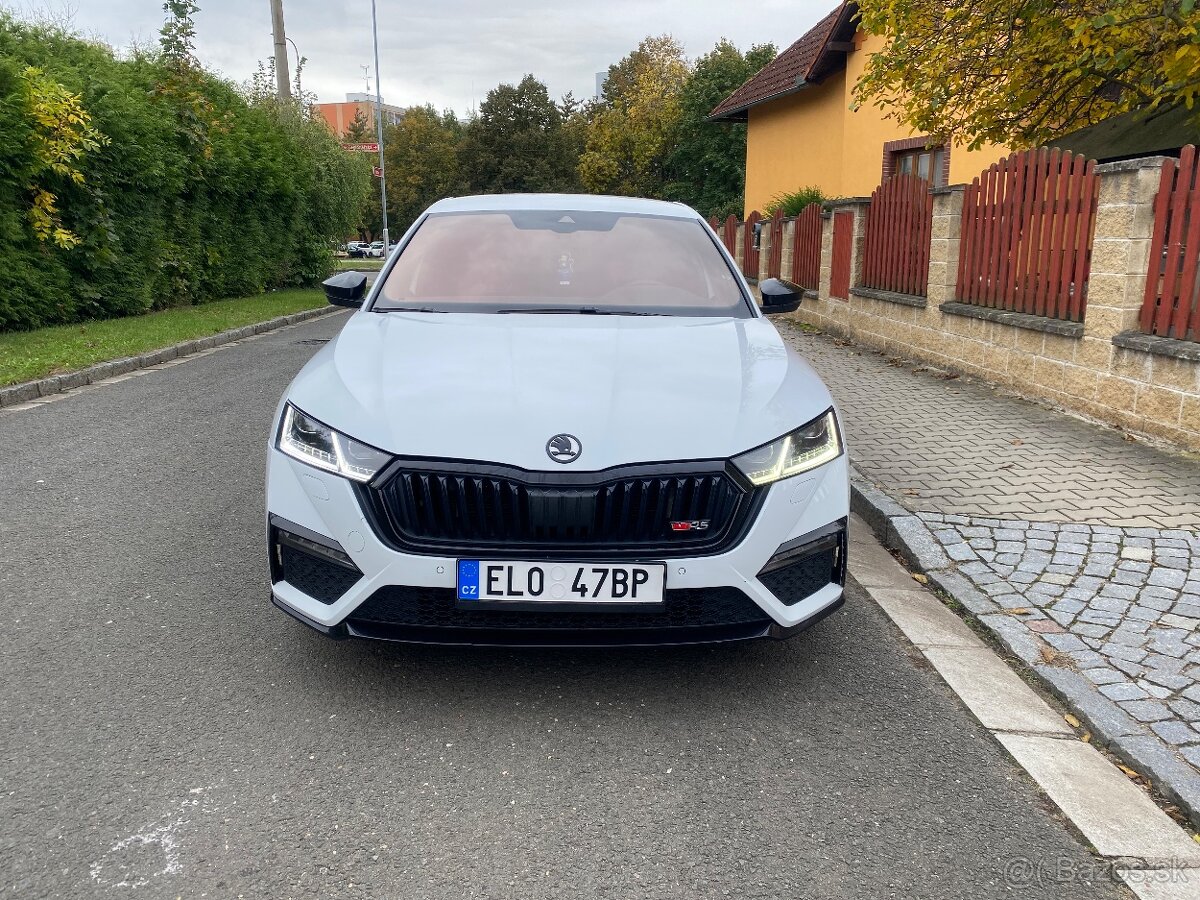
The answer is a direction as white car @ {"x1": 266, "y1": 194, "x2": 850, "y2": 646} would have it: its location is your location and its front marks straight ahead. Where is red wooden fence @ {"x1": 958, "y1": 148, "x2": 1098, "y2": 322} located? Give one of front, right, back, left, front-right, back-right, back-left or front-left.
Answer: back-left

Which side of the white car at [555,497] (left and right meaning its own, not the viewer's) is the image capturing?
front

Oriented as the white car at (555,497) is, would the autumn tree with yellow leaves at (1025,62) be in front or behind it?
behind

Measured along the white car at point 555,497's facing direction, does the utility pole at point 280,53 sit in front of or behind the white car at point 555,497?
behind

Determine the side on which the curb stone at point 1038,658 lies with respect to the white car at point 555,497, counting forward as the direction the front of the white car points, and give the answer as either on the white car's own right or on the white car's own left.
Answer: on the white car's own left

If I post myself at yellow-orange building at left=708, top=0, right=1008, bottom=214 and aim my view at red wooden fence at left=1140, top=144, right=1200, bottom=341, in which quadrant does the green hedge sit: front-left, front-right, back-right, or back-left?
front-right

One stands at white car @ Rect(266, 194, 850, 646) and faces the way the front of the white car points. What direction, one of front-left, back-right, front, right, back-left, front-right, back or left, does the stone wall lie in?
back-left

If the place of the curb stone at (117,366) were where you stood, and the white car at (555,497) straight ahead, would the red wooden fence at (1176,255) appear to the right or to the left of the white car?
left

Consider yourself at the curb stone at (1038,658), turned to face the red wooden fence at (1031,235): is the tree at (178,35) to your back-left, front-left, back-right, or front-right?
front-left

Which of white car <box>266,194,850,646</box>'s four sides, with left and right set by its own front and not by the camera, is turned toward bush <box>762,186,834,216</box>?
back

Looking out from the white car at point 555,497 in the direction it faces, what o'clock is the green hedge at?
The green hedge is roughly at 5 o'clock from the white car.

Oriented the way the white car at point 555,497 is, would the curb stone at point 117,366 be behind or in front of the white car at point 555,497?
behind

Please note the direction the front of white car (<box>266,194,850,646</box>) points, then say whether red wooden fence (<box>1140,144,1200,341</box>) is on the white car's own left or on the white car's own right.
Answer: on the white car's own left
